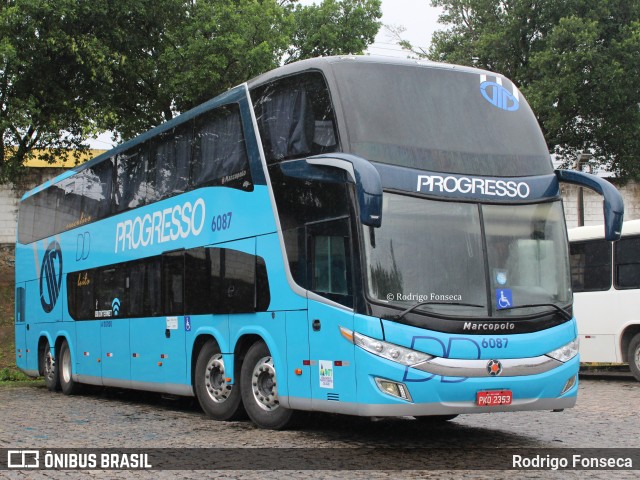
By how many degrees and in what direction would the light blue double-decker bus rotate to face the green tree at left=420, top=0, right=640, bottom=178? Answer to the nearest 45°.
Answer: approximately 135° to its left

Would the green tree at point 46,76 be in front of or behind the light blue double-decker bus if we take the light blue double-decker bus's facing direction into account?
behind

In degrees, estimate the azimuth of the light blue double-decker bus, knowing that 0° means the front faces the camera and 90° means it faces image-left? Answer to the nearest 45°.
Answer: approximately 315°

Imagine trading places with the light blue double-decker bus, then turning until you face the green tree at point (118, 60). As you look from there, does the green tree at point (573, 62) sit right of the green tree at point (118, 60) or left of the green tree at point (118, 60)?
right

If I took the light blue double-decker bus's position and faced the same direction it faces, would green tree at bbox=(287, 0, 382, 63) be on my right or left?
on my left

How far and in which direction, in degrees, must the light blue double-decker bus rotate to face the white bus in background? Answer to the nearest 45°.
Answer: approximately 90° to its left
